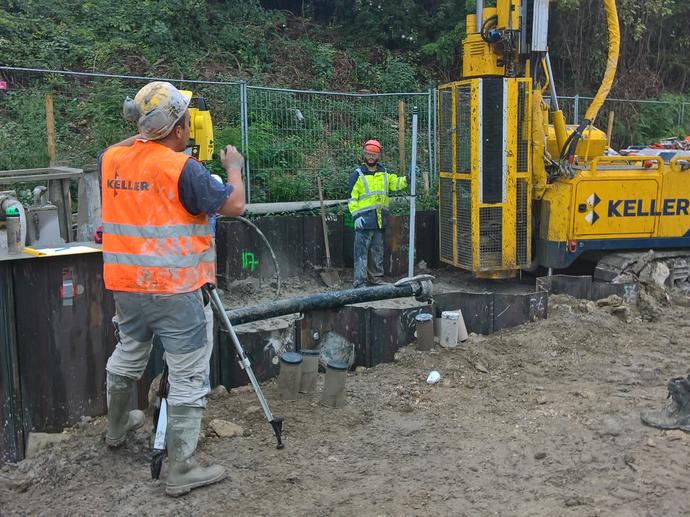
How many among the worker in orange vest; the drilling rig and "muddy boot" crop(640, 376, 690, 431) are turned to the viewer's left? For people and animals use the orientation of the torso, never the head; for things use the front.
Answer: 2

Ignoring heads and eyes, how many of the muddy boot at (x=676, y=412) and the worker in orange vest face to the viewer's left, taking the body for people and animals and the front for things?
1

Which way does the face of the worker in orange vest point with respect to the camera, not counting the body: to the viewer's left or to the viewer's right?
to the viewer's right

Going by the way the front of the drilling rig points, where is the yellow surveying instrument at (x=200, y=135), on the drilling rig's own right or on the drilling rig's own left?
on the drilling rig's own left

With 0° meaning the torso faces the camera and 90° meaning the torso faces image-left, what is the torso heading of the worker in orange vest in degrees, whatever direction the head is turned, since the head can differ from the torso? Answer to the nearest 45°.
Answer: approximately 225°

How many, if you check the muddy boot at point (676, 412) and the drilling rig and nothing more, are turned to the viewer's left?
2

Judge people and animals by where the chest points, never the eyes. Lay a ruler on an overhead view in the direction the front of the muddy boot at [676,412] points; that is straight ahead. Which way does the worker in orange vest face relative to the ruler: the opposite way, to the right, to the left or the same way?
to the right

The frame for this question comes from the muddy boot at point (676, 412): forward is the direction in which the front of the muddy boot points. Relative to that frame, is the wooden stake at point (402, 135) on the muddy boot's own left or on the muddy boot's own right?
on the muddy boot's own right

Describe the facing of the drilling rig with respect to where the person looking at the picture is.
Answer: facing to the left of the viewer

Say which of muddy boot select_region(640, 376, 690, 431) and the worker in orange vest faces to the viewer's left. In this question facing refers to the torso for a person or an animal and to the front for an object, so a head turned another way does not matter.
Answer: the muddy boot

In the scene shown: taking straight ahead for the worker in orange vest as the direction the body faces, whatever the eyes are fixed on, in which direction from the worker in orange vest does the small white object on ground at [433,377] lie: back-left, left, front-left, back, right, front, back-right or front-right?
front

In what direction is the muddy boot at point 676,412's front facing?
to the viewer's left
